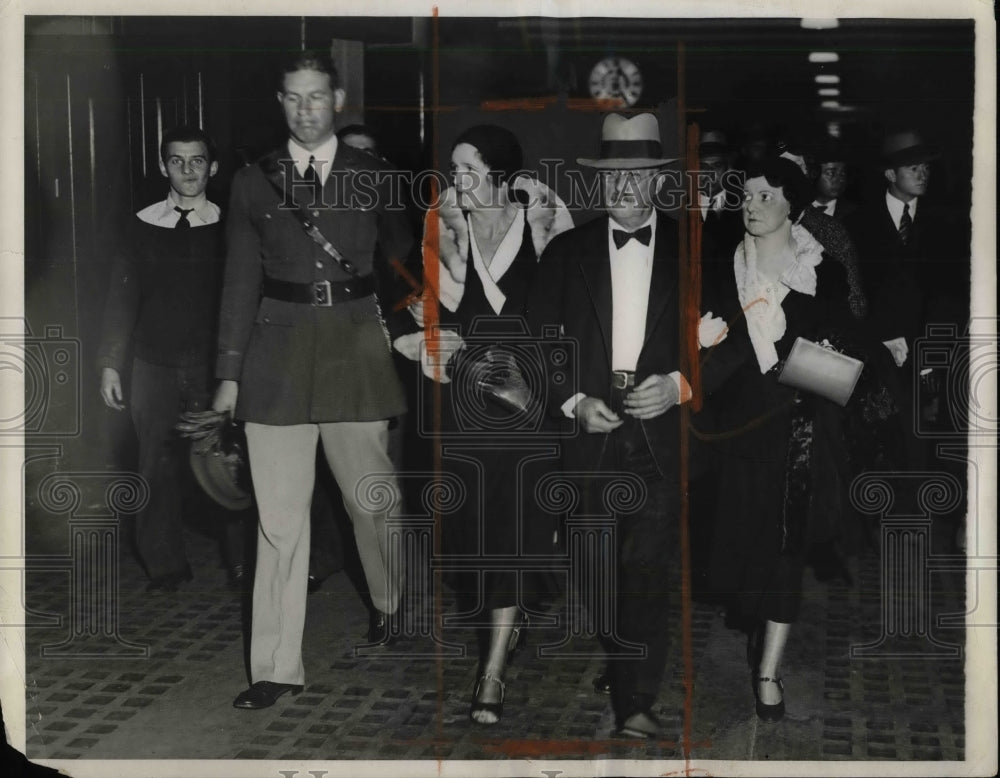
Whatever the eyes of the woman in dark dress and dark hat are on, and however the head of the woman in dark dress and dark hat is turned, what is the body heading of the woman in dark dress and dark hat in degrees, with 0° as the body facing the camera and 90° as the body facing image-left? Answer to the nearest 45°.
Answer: approximately 0°

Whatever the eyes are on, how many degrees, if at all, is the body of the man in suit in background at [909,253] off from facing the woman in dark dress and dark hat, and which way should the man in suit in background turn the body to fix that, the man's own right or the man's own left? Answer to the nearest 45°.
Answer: approximately 90° to the man's own right
